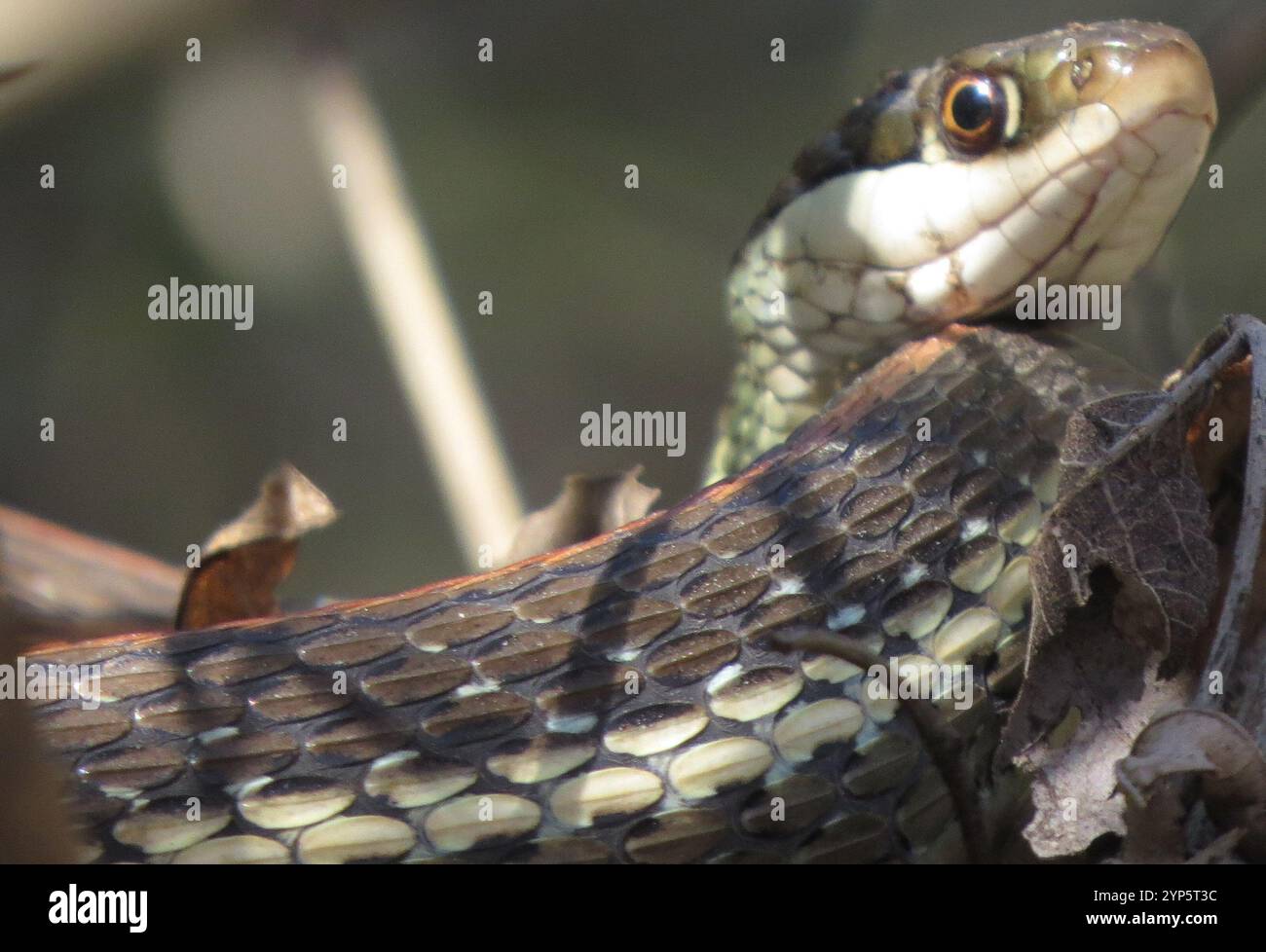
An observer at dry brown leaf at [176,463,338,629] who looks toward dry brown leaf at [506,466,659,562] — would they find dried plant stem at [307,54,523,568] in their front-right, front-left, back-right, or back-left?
front-left

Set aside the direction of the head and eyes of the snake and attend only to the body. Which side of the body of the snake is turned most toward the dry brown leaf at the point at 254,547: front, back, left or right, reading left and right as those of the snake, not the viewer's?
back

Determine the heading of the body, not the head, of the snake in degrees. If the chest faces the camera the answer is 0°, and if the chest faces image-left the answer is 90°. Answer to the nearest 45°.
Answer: approximately 315°

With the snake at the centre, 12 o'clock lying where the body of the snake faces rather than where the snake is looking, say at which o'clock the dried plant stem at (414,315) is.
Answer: The dried plant stem is roughly at 7 o'clock from the snake.

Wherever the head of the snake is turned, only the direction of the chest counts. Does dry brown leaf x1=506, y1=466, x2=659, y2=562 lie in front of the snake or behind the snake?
behind
